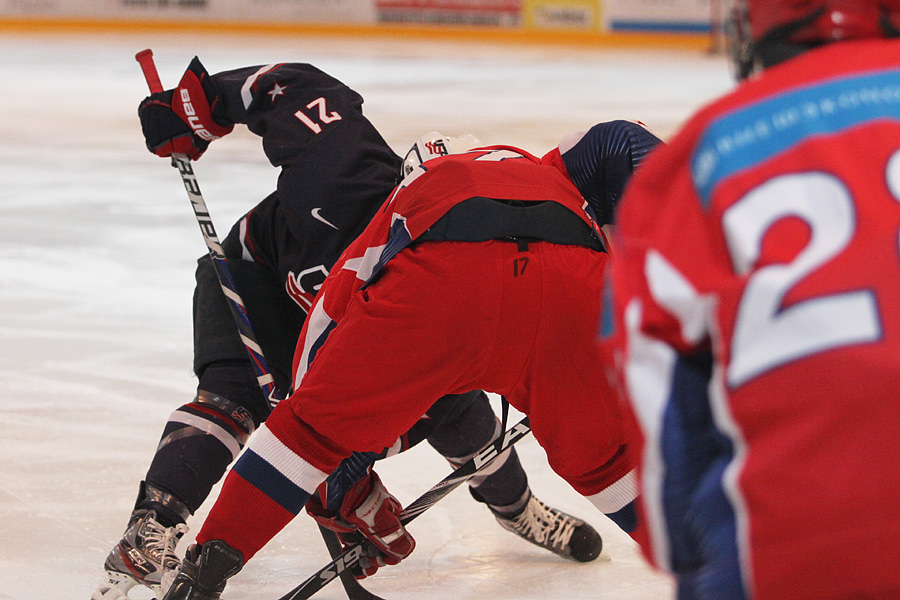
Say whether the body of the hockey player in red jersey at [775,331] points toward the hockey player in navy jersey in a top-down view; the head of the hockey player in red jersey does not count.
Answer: yes

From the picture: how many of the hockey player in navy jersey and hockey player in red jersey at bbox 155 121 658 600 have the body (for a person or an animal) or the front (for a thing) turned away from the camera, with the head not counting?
1

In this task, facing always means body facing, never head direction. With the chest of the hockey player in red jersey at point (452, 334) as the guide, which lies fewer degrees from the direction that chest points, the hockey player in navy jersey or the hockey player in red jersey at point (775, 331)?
the hockey player in navy jersey

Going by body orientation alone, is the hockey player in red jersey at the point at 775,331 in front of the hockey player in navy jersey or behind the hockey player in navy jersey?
in front

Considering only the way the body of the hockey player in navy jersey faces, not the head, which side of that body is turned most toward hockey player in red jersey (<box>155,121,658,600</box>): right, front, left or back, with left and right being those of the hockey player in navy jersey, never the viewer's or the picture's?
front

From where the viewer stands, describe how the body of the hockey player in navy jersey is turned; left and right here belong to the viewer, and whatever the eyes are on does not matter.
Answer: facing the viewer and to the right of the viewer

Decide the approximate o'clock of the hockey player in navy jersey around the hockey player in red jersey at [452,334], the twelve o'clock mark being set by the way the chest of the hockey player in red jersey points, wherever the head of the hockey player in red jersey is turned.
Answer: The hockey player in navy jersey is roughly at 11 o'clock from the hockey player in red jersey.

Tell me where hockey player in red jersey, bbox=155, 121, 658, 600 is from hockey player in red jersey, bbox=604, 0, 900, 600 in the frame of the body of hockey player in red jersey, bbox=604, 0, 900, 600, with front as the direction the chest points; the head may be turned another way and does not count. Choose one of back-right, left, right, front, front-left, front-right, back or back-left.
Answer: front

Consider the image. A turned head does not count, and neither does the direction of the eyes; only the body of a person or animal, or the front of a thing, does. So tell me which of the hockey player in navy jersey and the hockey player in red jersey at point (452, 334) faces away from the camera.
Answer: the hockey player in red jersey

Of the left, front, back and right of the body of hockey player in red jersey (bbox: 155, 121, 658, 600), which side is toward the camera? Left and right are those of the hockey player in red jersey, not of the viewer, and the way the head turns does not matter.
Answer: back

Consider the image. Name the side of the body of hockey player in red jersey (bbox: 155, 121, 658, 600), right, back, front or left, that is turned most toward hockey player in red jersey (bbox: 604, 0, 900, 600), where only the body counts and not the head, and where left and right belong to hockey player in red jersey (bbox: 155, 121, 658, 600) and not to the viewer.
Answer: back

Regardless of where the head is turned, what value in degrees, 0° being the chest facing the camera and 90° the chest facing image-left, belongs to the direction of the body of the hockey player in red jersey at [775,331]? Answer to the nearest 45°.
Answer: approximately 135°
